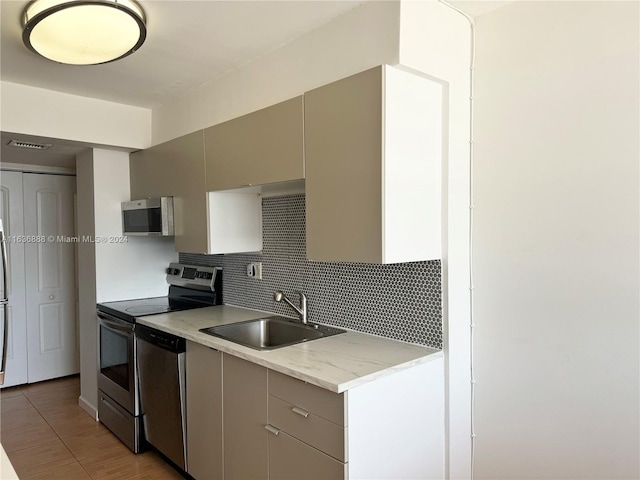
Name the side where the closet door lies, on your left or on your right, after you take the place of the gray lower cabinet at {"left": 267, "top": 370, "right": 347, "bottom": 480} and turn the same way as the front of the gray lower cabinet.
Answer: on your right

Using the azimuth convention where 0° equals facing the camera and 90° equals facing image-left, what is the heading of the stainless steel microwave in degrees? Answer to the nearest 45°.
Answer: approximately 45°

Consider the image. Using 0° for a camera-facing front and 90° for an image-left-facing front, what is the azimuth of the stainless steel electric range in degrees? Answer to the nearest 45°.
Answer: approximately 45°

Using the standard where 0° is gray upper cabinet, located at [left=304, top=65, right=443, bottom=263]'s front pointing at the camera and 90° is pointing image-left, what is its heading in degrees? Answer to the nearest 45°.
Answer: approximately 45°

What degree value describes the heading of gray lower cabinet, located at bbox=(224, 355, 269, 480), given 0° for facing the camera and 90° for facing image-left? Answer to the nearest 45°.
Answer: approximately 45°
